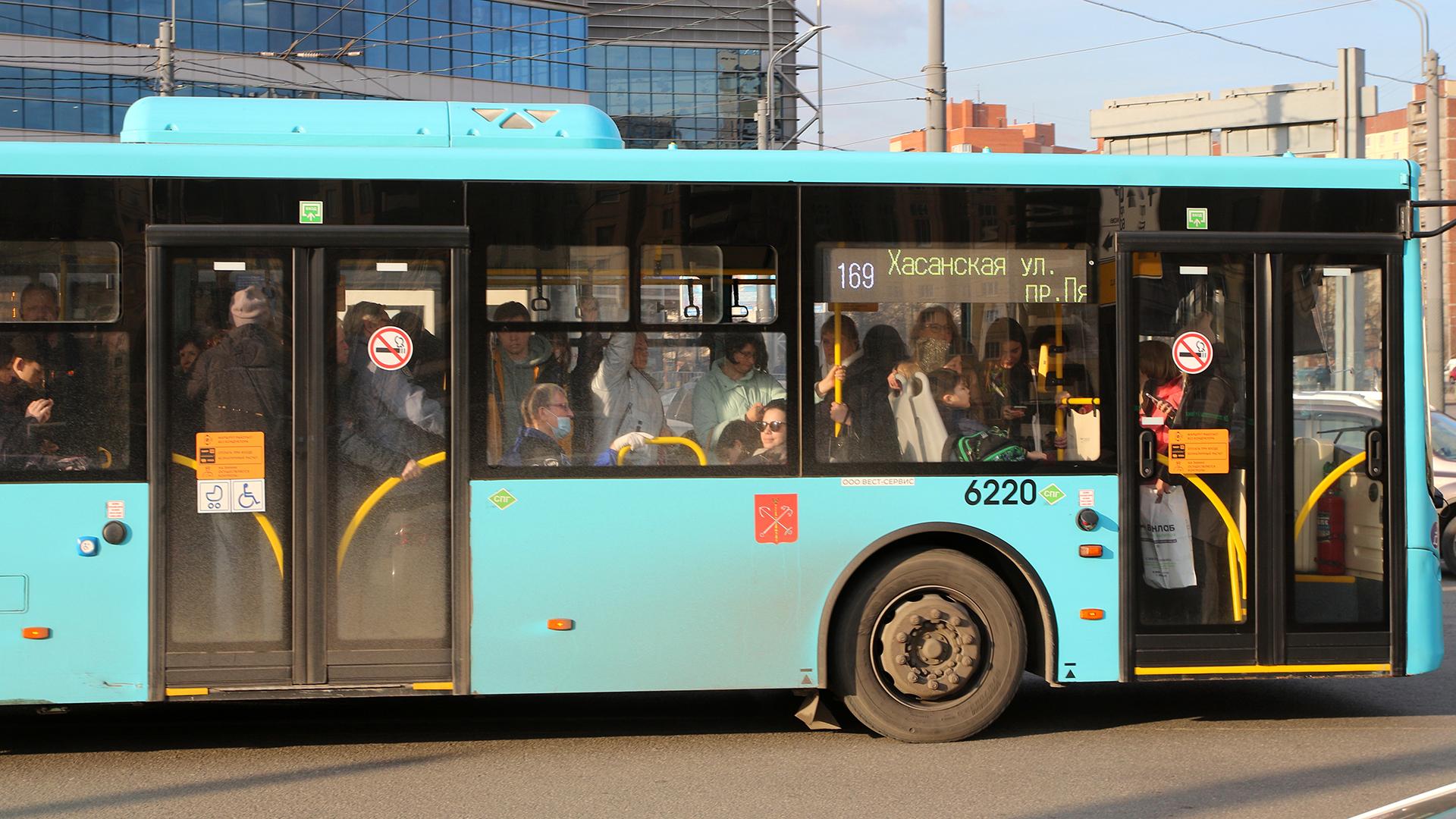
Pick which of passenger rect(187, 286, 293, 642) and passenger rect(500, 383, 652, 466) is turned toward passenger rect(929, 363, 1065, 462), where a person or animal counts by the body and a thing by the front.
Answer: passenger rect(500, 383, 652, 466)

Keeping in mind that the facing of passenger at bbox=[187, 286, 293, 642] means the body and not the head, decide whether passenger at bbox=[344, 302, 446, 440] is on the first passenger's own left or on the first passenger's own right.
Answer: on the first passenger's own right

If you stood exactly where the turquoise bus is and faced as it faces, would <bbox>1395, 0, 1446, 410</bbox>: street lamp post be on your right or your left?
on your left

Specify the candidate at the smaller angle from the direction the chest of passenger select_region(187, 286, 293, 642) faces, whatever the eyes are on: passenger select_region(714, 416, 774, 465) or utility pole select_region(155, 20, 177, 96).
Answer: the utility pole

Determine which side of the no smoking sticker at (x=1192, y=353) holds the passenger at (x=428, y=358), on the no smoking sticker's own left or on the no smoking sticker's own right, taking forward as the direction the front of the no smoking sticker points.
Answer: on the no smoking sticker's own right

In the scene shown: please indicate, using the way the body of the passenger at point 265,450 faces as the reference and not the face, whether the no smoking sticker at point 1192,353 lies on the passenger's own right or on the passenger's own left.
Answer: on the passenger's own right

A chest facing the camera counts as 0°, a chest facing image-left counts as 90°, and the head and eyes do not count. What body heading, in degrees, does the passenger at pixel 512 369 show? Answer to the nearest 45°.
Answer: approximately 0°

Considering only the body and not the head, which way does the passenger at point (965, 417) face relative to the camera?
to the viewer's right

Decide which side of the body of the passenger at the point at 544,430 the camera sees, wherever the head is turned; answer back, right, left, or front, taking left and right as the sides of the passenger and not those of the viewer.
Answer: right

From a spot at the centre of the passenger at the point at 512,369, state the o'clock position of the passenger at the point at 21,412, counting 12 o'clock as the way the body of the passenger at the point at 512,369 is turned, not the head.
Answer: the passenger at the point at 21,412 is roughly at 3 o'clock from the passenger at the point at 512,369.
